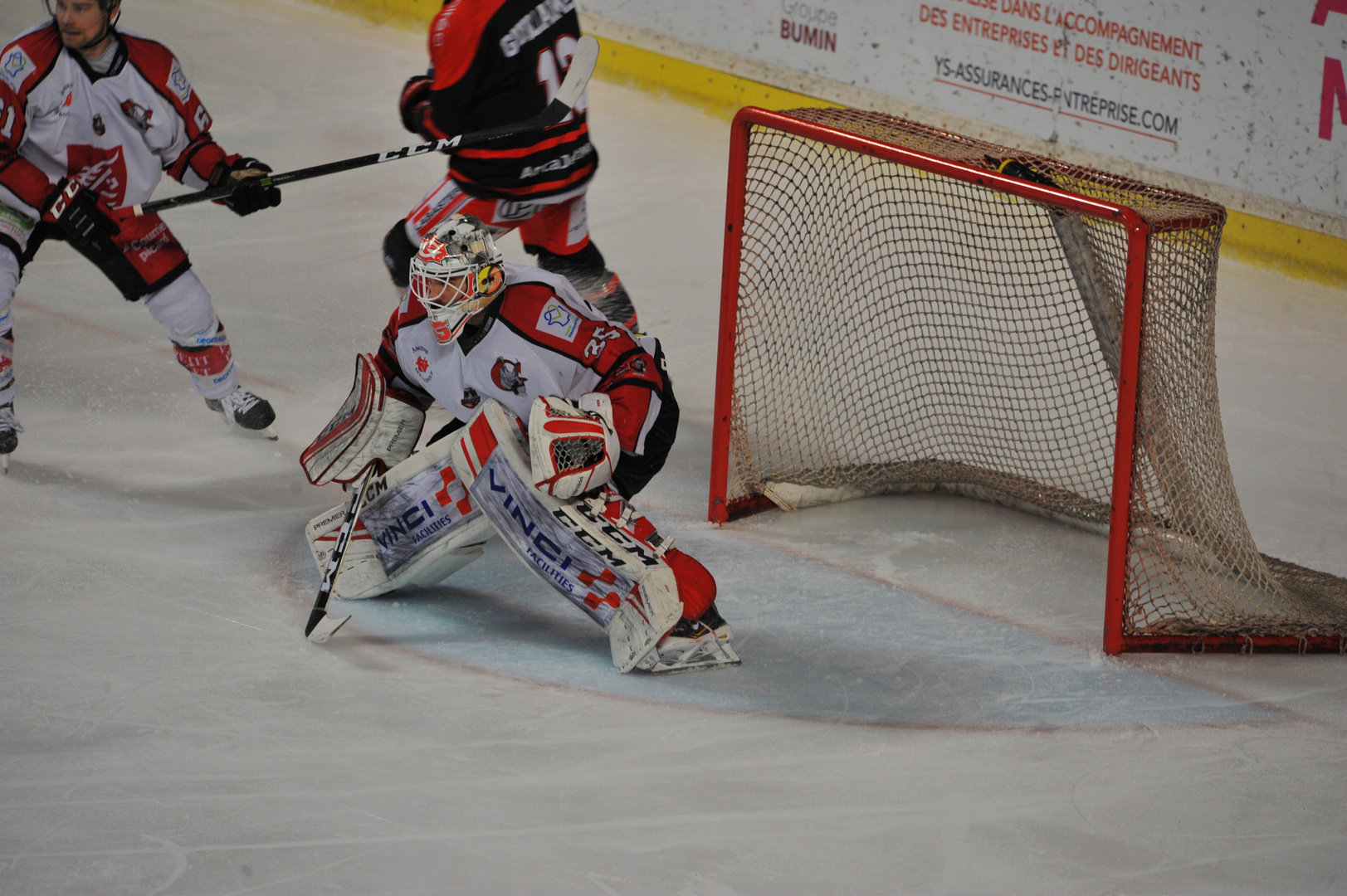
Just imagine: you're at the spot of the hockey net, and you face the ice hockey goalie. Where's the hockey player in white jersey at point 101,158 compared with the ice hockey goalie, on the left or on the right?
right

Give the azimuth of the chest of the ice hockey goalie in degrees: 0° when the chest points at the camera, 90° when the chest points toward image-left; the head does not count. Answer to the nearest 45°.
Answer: approximately 45°

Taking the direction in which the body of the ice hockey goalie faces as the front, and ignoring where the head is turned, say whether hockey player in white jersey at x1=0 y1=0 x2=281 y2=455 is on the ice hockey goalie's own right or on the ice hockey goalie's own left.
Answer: on the ice hockey goalie's own right

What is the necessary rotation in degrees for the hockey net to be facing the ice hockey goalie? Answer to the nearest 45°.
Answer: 0° — it already faces them

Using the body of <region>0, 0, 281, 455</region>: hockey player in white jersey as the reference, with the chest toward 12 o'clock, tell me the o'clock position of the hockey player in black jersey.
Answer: The hockey player in black jersey is roughly at 9 o'clock from the hockey player in white jersey.

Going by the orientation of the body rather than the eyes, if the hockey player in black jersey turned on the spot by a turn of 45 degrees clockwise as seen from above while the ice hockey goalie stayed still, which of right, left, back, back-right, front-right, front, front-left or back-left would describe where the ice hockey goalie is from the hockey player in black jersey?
back

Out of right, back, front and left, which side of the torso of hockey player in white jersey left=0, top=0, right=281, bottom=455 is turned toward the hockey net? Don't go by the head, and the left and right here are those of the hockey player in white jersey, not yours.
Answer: left

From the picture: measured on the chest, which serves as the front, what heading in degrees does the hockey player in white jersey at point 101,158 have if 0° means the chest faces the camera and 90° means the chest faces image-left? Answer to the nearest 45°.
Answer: approximately 0°

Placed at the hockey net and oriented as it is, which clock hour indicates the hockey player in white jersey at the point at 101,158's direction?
The hockey player in white jersey is roughly at 1 o'clock from the hockey net.

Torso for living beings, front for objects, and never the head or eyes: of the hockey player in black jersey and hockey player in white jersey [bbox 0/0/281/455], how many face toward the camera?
1
